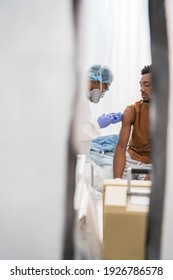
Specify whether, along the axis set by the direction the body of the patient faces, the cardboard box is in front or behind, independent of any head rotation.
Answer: in front
